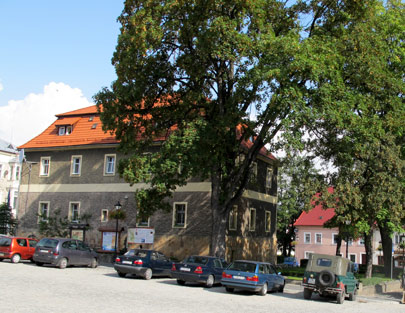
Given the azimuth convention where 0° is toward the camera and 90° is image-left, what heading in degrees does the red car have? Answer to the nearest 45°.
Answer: approximately 225°

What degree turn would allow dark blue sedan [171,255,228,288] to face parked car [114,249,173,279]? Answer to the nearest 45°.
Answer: approximately 90° to its left

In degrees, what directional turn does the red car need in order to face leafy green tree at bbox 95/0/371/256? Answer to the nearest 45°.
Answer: approximately 90° to its right

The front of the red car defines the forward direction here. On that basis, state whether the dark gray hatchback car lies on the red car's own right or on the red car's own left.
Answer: on the red car's own right

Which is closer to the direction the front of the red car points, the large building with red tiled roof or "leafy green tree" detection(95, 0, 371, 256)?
the large building with red tiled roof

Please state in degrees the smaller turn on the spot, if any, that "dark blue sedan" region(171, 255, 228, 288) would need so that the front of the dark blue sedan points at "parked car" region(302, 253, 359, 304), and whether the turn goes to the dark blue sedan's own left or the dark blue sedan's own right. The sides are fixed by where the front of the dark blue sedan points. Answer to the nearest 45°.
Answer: approximately 45° to the dark blue sedan's own right

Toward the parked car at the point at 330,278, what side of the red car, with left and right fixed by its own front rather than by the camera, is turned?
right

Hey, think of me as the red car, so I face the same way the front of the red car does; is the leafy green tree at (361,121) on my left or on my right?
on my right

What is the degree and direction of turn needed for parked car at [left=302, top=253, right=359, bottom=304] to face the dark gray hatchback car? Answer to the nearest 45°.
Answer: approximately 135° to its left

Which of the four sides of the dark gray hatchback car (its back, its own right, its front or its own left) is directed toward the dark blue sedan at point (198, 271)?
right
